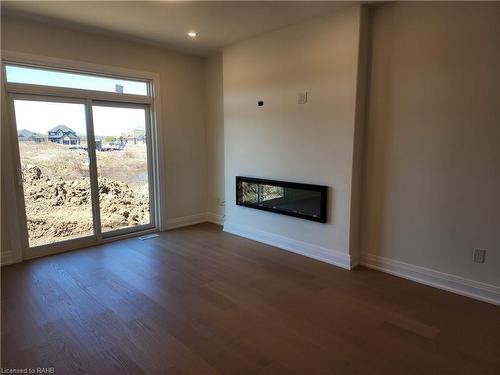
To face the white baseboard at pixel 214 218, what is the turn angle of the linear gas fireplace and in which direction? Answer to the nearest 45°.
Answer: approximately 90° to its right

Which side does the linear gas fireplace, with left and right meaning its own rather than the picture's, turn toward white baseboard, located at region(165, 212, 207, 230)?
right

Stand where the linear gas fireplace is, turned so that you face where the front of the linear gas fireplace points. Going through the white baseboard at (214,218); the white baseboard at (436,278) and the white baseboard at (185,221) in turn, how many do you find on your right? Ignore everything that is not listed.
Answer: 2

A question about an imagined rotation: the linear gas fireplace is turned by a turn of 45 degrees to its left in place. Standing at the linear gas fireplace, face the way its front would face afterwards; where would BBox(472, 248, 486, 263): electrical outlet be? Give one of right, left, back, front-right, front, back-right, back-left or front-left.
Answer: front-left

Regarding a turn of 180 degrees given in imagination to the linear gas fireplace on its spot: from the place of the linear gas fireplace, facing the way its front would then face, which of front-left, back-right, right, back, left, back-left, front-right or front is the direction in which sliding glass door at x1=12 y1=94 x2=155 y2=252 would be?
back-left

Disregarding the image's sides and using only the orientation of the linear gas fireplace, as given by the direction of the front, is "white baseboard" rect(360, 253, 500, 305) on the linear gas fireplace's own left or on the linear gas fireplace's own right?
on the linear gas fireplace's own left

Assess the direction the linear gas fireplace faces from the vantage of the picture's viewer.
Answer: facing the viewer and to the left of the viewer

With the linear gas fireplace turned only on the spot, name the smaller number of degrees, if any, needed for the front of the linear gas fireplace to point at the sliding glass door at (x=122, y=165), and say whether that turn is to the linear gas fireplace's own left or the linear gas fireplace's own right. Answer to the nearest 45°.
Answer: approximately 45° to the linear gas fireplace's own right

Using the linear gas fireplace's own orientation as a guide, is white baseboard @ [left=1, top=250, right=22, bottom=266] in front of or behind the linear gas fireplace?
in front
